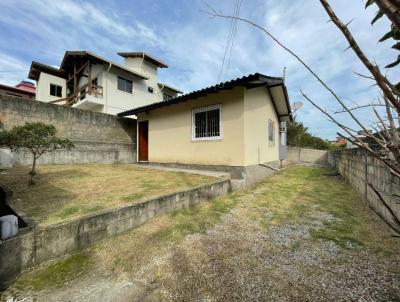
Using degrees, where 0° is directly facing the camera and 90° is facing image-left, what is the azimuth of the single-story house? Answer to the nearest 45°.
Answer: approximately 45°

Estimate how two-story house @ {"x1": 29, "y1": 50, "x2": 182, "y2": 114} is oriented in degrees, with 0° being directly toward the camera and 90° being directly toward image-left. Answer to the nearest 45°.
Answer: approximately 45°

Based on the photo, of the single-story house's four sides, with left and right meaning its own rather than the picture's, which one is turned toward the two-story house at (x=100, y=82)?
right

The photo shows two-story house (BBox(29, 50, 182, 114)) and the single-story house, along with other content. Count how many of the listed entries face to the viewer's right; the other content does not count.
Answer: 0

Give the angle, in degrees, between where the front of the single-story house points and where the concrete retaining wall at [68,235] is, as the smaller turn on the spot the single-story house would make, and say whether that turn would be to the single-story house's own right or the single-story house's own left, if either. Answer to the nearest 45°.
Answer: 0° — it already faces it

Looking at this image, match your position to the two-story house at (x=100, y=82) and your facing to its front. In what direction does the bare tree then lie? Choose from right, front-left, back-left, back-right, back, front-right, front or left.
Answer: front-left

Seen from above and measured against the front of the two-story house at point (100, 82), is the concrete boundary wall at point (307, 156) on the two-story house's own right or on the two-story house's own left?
on the two-story house's own left

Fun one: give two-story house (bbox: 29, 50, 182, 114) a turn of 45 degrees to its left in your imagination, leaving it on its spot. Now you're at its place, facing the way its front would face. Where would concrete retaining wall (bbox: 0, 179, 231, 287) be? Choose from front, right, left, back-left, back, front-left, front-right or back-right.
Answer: front

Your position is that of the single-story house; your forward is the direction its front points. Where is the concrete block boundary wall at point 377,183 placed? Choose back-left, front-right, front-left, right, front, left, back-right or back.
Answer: left
